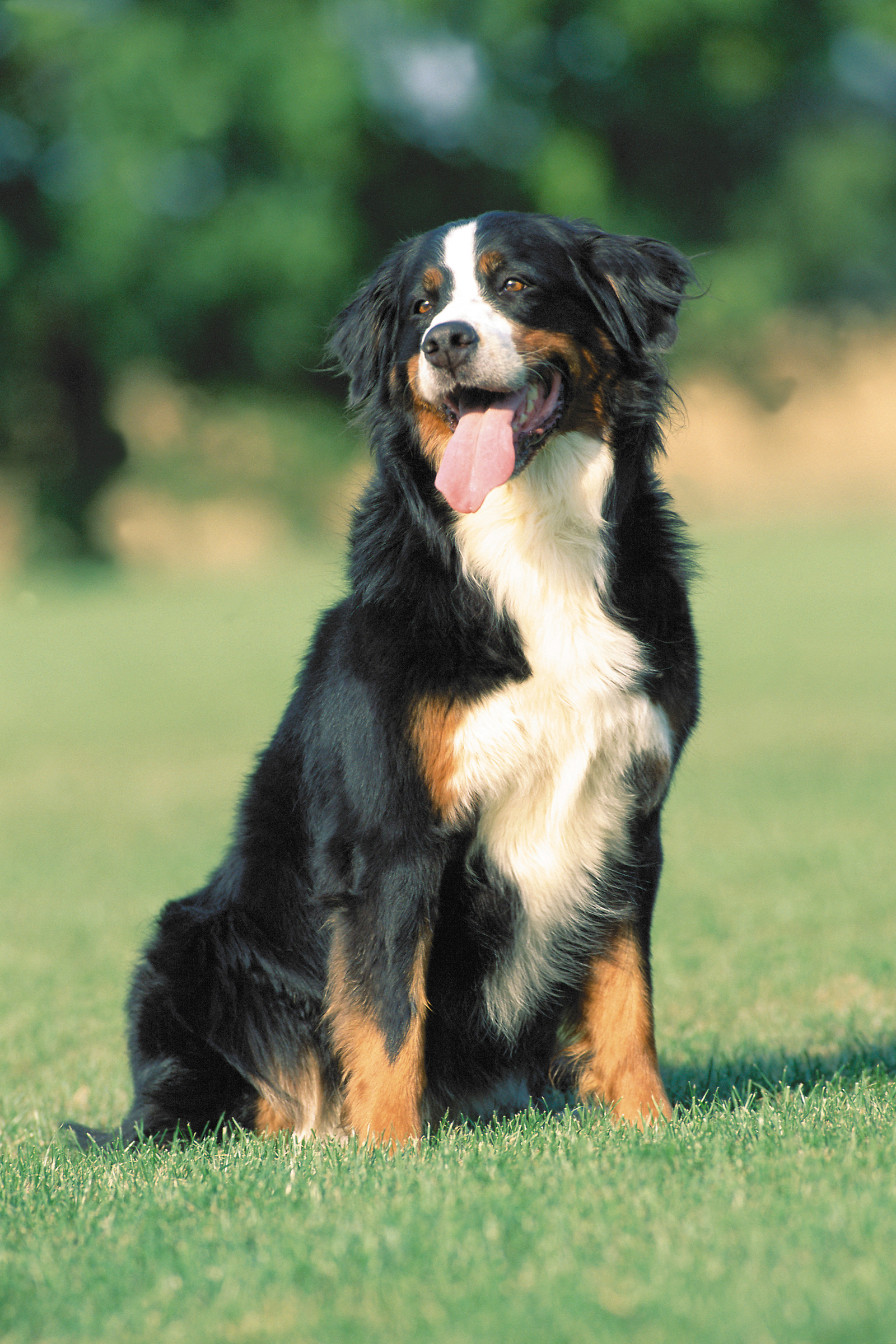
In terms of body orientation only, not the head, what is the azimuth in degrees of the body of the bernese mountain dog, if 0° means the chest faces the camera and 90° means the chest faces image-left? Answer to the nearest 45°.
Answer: approximately 315°
